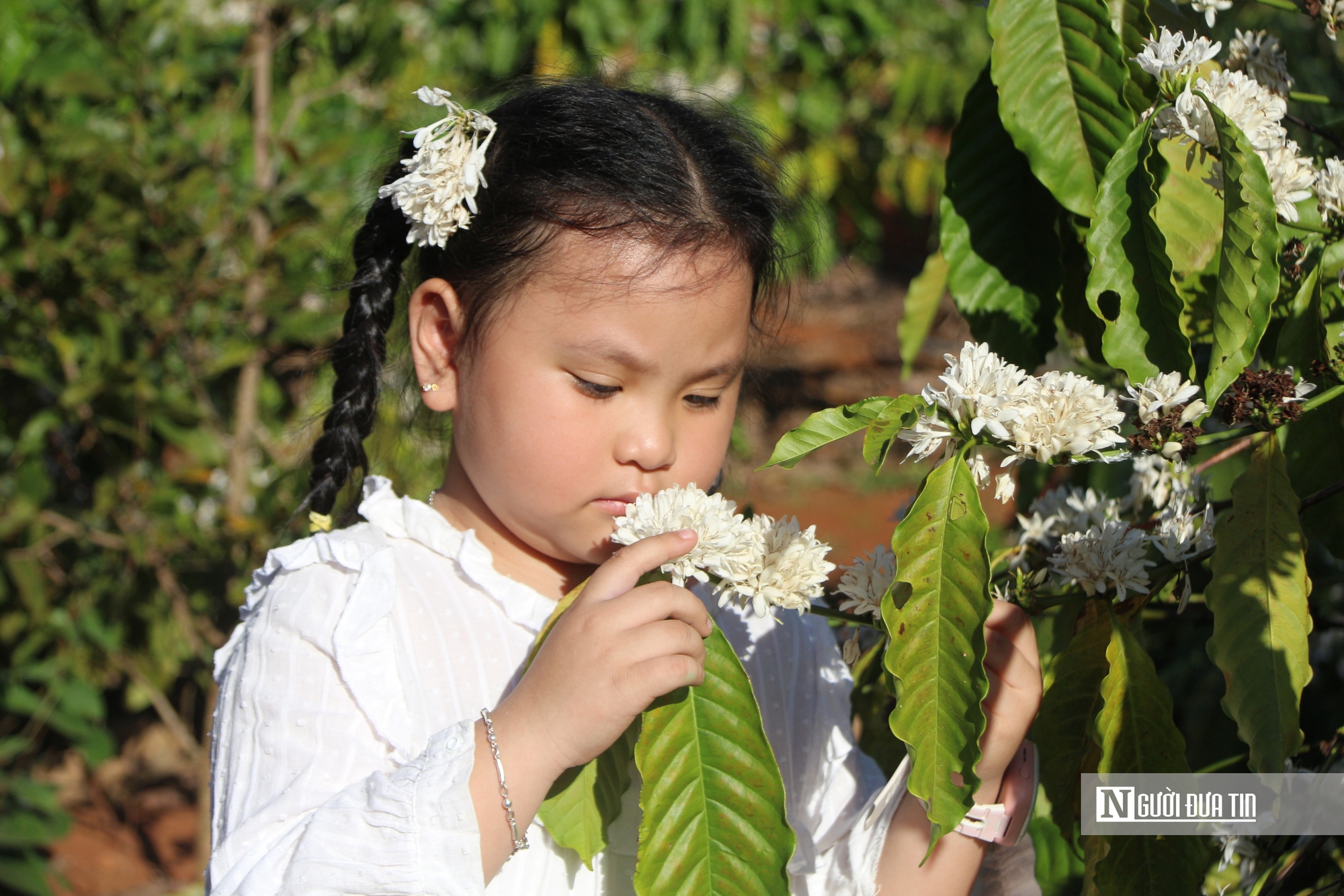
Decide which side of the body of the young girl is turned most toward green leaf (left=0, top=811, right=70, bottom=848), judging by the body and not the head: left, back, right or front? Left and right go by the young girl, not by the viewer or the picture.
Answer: back

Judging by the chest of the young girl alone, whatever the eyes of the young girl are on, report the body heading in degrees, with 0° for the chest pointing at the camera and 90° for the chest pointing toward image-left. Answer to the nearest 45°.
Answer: approximately 315°

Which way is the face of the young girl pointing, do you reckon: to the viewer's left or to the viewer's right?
to the viewer's right
